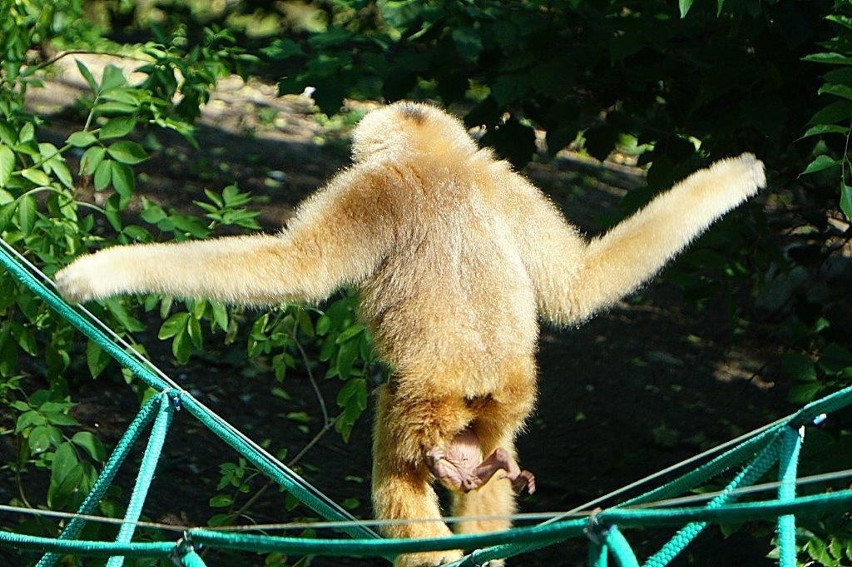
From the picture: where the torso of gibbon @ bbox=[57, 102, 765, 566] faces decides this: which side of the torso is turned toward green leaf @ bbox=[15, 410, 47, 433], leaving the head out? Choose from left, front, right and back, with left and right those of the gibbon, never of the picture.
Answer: left

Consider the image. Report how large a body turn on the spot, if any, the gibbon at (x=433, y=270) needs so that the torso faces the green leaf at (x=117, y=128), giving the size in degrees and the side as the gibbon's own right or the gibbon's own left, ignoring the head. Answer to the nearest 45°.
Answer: approximately 45° to the gibbon's own left

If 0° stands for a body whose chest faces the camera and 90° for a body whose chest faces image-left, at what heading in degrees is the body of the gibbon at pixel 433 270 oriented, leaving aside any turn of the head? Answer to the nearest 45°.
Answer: approximately 180°

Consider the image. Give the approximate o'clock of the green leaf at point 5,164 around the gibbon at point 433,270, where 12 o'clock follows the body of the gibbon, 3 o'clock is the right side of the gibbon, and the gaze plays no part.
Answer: The green leaf is roughly at 10 o'clock from the gibbon.

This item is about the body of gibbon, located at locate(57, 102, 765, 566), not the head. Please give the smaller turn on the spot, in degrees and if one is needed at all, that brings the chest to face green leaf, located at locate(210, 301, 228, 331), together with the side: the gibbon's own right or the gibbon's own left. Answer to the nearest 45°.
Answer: approximately 45° to the gibbon's own left

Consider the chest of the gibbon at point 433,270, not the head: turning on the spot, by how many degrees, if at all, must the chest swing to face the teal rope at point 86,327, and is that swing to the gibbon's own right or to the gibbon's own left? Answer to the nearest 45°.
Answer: approximately 135° to the gibbon's own left

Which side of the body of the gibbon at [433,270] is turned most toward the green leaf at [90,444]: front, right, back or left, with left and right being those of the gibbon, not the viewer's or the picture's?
left

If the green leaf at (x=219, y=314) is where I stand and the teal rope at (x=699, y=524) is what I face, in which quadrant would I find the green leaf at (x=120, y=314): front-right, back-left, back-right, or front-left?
back-right

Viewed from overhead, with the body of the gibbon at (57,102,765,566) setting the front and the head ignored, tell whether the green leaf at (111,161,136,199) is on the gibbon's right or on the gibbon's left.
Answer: on the gibbon's left
